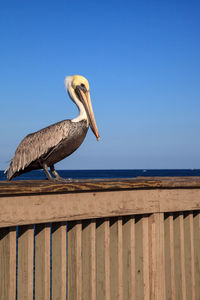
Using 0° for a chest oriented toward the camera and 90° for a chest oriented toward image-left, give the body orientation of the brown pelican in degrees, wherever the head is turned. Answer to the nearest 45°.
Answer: approximately 270°
